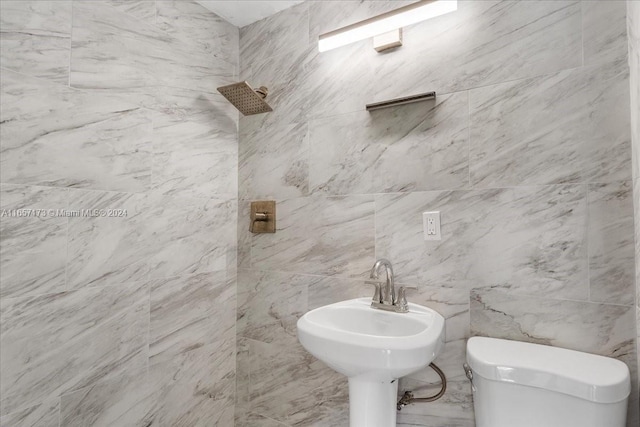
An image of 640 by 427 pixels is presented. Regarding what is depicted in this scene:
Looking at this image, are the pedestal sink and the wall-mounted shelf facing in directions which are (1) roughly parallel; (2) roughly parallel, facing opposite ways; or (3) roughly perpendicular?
roughly parallel

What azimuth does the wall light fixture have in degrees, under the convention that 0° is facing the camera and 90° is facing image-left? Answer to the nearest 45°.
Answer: approximately 45°

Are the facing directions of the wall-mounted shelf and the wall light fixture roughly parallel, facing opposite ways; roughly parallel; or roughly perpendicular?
roughly parallel

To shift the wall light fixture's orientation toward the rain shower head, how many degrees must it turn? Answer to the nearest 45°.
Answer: approximately 45° to its right

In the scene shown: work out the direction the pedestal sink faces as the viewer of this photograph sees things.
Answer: facing the viewer and to the left of the viewer

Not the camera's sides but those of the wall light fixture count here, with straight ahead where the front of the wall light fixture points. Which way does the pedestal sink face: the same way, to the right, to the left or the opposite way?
the same way

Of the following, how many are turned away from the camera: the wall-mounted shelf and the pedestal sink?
0

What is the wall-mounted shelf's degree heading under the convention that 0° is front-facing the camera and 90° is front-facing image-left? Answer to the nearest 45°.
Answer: approximately 45°

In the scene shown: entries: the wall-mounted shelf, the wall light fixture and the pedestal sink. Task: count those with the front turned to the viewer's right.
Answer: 0
